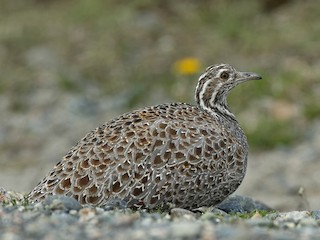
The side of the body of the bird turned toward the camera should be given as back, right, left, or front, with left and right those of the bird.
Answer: right

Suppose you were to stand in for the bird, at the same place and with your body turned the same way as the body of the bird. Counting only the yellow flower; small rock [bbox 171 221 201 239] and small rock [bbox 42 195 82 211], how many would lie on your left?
1

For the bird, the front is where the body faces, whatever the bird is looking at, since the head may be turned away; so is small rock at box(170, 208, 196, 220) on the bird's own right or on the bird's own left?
on the bird's own right

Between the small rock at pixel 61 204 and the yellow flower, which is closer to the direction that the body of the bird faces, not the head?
the yellow flower

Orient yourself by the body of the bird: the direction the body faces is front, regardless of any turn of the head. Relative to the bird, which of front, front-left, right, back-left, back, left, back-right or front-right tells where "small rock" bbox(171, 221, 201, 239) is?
right

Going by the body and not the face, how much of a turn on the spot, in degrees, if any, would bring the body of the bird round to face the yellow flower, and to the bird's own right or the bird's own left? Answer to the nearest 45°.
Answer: approximately 90° to the bird's own left
